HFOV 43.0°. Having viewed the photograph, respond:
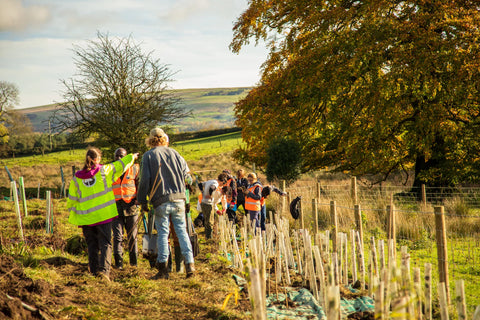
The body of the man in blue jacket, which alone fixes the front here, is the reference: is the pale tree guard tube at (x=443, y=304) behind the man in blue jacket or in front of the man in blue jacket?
behind

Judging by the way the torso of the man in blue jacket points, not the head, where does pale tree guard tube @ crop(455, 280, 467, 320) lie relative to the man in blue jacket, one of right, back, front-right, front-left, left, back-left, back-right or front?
back-right

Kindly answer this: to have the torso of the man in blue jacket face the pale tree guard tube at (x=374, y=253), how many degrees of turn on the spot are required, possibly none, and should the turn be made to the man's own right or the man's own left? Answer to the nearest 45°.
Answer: approximately 90° to the man's own right

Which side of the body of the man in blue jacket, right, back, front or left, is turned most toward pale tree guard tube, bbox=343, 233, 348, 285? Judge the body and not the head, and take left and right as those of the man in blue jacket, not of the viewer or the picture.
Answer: right

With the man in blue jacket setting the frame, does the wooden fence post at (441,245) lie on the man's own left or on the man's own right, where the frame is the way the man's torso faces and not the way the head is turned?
on the man's own right

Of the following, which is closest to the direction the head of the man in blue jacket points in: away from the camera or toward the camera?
away from the camera

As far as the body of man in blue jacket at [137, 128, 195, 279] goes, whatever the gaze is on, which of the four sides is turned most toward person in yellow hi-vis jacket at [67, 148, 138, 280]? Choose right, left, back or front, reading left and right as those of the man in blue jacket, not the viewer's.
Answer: left

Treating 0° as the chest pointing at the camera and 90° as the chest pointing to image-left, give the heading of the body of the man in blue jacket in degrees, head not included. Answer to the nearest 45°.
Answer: approximately 180°

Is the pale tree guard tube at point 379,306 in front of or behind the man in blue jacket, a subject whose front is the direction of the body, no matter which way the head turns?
behind
